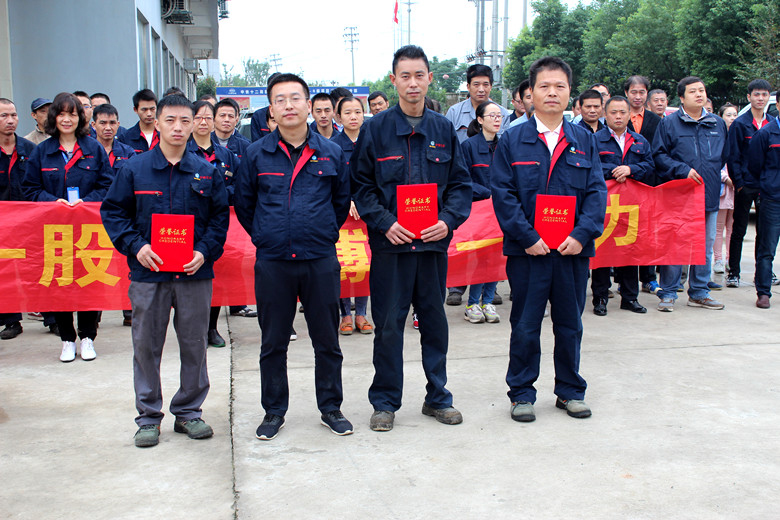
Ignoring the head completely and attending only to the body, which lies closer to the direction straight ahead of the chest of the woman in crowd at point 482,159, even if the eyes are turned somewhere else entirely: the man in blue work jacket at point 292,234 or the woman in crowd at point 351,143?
the man in blue work jacket

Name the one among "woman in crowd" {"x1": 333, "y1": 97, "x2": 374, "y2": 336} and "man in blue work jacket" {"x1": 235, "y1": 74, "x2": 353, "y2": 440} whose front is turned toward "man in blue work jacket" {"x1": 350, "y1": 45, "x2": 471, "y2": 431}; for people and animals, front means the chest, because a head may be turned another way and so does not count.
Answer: the woman in crowd

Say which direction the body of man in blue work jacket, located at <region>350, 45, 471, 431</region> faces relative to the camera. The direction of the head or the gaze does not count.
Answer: toward the camera

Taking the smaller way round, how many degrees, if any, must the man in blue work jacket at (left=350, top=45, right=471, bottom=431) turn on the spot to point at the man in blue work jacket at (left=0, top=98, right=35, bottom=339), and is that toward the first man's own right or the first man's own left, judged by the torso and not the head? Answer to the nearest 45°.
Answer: approximately 135° to the first man's own right

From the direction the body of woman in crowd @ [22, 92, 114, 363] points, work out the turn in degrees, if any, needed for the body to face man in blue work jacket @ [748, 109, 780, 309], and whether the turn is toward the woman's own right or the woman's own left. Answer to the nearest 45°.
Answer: approximately 90° to the woman's own left

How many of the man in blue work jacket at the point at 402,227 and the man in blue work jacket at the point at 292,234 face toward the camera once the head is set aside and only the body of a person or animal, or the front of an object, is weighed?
2

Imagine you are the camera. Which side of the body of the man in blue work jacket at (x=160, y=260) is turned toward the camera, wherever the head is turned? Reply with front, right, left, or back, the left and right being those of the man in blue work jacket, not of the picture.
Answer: front

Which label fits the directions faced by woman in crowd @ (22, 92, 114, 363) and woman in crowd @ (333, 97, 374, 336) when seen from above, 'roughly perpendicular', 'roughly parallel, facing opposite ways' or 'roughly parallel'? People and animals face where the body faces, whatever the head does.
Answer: roughly parallel

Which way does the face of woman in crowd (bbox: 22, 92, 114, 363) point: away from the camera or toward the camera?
toward the camera

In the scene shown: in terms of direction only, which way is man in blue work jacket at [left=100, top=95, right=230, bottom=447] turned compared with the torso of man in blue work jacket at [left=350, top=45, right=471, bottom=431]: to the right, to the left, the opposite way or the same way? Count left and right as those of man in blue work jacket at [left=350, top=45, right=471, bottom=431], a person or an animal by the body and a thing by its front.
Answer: the same way

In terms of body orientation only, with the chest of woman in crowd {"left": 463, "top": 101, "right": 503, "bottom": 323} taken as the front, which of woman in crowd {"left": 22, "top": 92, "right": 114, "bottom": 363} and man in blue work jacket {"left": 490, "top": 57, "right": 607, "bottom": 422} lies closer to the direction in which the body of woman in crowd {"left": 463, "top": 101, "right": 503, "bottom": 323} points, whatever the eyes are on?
the man in blue work jacket

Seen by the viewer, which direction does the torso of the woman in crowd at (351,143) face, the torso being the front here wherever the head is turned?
toward the camera

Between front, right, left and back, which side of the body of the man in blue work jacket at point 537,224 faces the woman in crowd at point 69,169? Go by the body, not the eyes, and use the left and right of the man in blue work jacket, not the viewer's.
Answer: right

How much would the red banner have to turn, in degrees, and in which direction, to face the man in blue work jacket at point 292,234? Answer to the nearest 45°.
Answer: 0° — it already faces them

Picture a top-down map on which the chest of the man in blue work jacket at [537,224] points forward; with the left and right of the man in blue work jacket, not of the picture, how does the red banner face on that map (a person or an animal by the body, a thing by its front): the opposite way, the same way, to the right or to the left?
the same way

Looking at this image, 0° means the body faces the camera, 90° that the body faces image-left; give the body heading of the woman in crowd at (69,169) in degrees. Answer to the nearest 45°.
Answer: approximately 0°

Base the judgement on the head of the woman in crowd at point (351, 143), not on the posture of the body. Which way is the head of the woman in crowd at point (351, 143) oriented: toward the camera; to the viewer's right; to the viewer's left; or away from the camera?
toward the camera

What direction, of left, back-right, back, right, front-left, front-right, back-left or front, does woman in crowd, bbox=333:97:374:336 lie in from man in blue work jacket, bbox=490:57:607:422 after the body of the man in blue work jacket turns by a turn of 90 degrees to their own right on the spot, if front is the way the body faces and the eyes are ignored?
front-right

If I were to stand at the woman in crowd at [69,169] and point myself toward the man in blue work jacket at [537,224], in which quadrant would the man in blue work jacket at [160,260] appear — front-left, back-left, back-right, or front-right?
front-right

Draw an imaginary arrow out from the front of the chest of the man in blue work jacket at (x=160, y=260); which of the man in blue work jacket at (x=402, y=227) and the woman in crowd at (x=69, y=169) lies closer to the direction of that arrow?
the man in blue work jacket

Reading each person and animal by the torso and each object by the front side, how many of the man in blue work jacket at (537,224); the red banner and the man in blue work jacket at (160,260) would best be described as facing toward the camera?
3

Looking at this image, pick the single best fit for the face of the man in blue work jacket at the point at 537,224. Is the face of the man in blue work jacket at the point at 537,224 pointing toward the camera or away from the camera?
toward the camera
